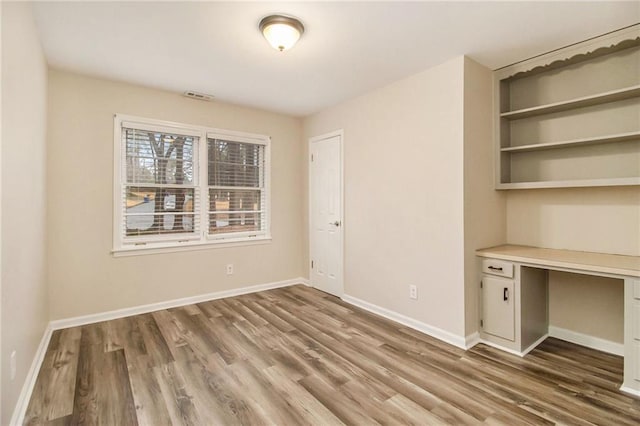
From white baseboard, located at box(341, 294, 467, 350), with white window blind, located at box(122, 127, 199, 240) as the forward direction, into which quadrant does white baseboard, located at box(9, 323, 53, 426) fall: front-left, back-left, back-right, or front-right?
front-left

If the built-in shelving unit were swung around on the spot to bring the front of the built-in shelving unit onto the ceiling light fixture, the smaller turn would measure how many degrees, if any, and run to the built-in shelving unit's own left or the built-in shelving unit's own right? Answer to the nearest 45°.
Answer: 0° — it already faces it

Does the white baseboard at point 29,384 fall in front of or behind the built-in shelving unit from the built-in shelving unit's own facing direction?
in front

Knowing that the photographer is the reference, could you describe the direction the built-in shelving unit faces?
facing the viewer and to the left of the viewer

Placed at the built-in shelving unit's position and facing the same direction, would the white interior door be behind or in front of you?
in front

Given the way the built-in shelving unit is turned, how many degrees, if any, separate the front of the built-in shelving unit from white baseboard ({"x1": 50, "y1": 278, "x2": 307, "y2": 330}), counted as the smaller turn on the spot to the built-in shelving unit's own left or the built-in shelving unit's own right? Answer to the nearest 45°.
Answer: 0° — it already faces it
